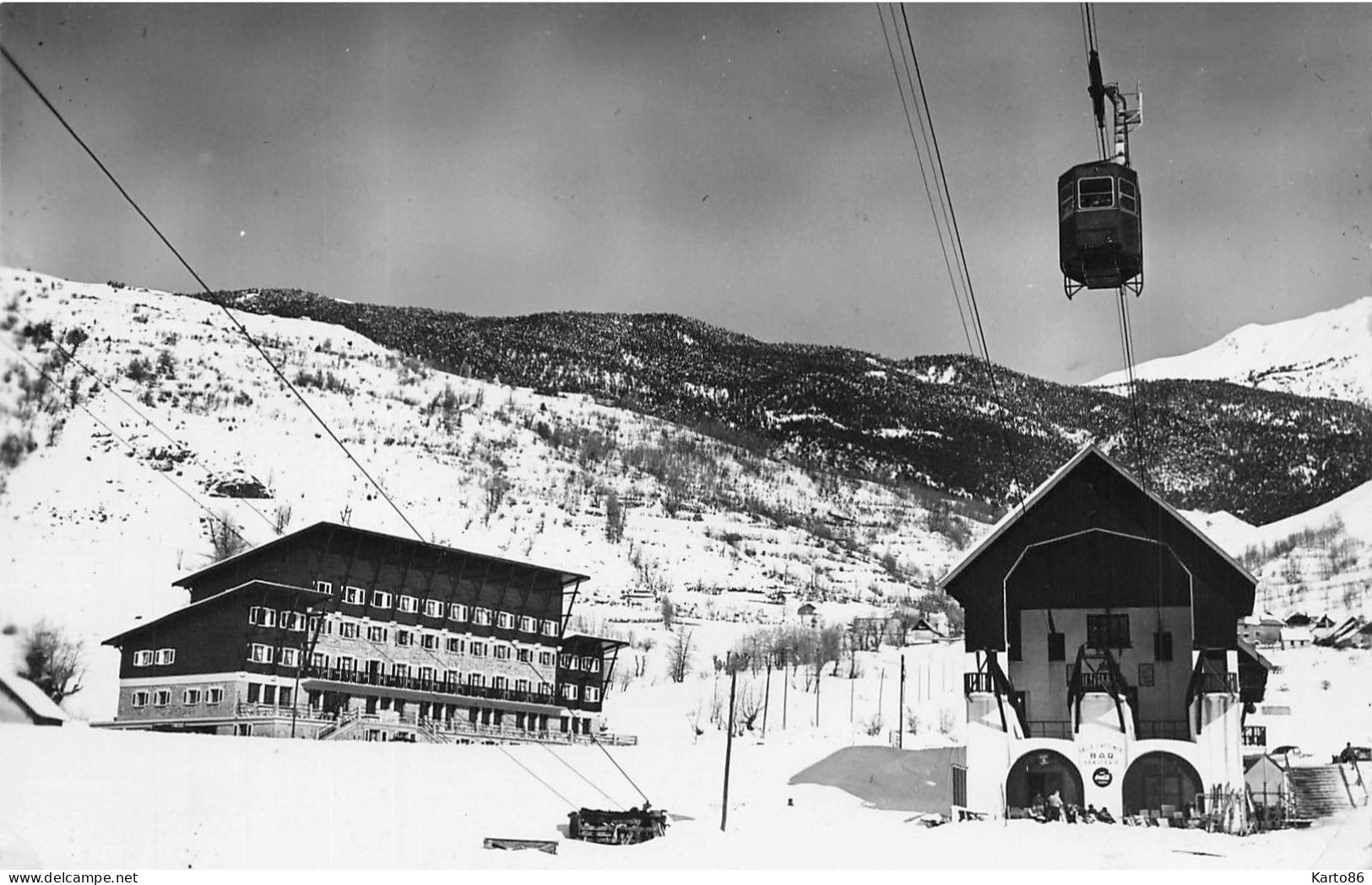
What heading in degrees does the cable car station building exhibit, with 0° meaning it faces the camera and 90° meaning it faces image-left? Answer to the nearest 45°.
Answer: approximately 0°

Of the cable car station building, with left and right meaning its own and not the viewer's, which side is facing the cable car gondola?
front
